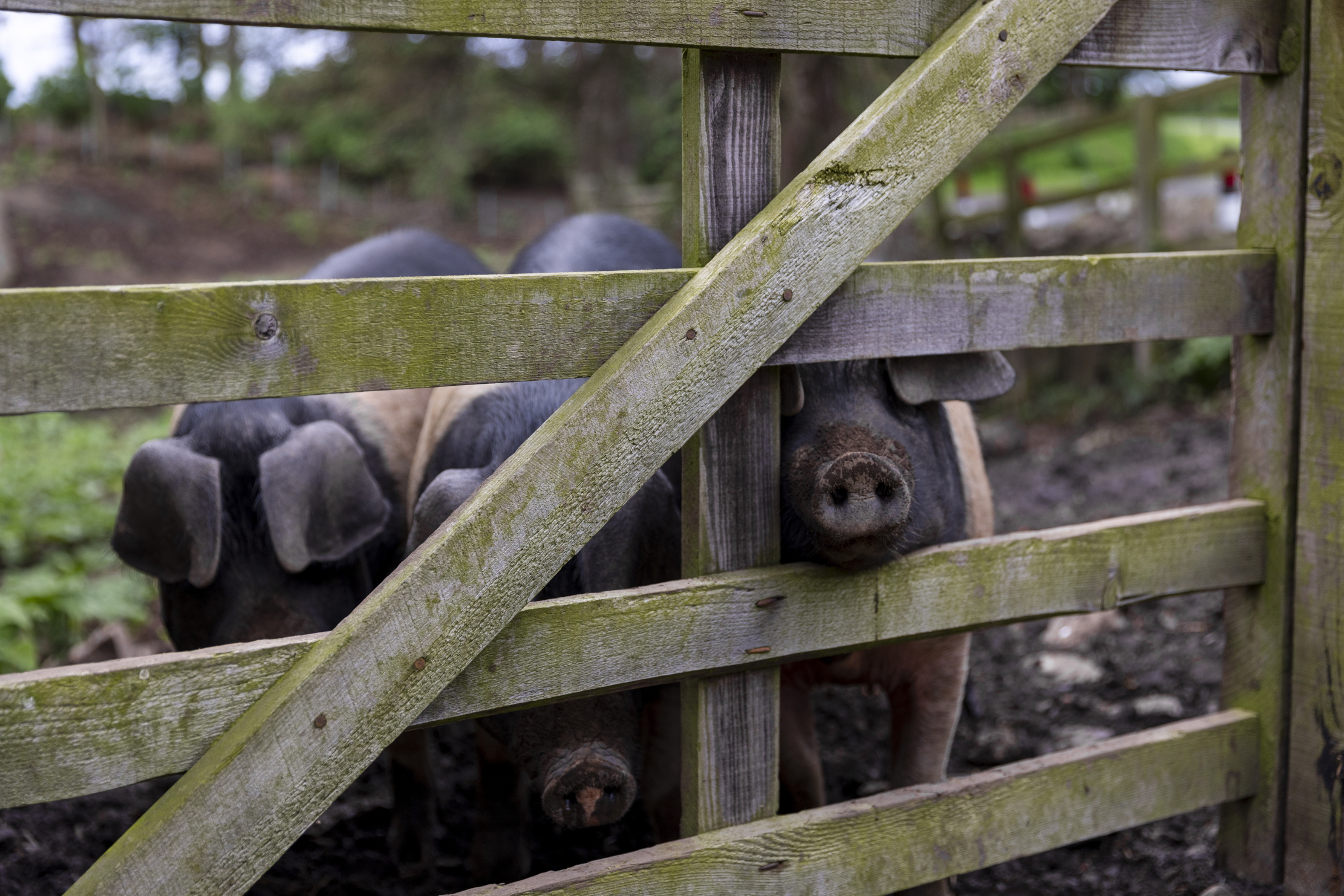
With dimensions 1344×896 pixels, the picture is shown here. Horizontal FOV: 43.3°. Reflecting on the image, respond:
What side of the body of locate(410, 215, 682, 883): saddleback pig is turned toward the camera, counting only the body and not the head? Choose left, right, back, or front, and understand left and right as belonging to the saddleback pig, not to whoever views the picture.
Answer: front

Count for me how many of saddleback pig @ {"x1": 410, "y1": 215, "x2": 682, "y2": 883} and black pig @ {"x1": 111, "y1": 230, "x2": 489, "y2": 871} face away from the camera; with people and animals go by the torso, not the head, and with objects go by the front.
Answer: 0

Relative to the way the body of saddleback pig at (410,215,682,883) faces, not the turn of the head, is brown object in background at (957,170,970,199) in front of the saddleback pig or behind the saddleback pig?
behind

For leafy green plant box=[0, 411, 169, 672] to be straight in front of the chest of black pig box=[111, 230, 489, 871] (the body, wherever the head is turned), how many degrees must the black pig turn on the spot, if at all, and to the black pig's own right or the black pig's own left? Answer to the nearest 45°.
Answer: approximately 135° to the black pig's own right

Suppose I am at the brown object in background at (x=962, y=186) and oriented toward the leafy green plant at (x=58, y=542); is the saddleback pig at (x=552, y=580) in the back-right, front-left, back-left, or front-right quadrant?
front-left

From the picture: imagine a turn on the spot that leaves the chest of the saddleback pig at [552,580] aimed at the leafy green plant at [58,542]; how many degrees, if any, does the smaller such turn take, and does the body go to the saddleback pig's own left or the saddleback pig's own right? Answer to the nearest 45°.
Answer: approximately 135° to the saddleback pig's own right

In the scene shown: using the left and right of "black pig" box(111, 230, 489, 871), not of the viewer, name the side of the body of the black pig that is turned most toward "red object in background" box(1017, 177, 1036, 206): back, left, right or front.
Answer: back

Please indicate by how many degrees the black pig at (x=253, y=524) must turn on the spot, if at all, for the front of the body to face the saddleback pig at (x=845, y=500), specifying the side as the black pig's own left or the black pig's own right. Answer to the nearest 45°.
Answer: approximately 90° to the black pig's own left

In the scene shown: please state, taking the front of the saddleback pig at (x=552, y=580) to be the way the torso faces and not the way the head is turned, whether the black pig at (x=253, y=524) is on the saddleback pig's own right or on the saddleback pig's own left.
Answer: on the saddleback pig's own right

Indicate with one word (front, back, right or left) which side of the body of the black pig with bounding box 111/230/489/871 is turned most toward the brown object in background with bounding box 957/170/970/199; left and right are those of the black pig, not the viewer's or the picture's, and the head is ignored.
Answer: back

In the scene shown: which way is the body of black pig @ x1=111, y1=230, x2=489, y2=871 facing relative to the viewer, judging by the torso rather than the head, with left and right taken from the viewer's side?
facing the viewer and to the left of the viewer
